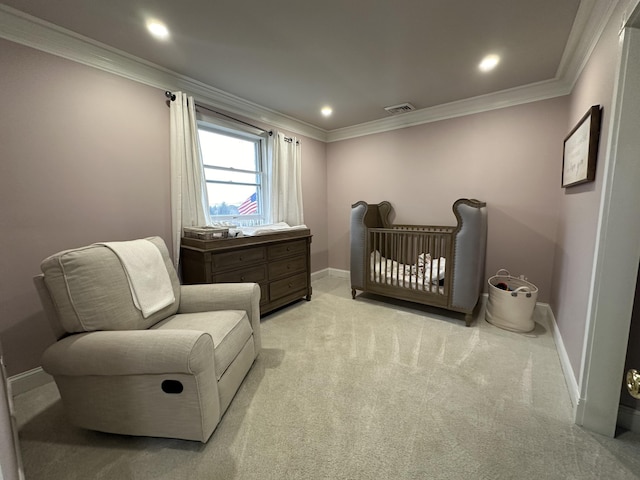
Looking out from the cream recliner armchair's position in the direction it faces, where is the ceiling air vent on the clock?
The ceiling air vent is roughly at 10 o'clock from the cream recliner armchair.

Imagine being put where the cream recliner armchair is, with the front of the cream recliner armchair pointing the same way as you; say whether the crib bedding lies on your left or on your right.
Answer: on your left

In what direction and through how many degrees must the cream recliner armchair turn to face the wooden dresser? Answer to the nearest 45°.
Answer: approximately 90° to its left

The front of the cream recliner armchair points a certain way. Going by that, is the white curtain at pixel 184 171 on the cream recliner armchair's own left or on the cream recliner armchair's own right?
on the cream recliner armchair's own left

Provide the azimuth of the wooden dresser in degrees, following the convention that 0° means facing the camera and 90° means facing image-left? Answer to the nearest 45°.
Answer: approximately 315°
